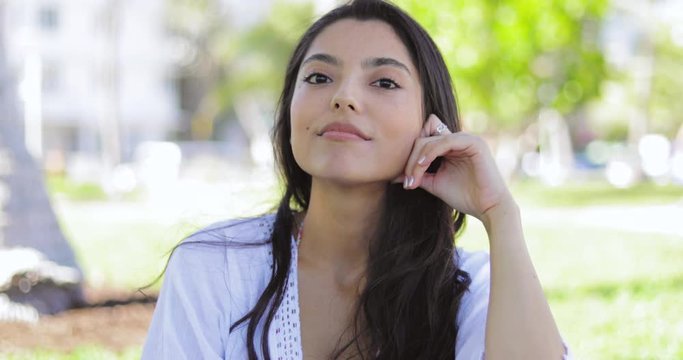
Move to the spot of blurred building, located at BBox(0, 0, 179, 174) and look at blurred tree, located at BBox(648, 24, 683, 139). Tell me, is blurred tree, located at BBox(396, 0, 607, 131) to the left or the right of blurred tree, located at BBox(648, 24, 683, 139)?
right

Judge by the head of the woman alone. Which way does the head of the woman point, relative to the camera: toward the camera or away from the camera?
toward the camera

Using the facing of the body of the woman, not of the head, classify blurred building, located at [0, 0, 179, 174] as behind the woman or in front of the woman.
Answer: behind

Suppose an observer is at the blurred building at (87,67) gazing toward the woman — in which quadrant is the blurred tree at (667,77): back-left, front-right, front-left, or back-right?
front-left

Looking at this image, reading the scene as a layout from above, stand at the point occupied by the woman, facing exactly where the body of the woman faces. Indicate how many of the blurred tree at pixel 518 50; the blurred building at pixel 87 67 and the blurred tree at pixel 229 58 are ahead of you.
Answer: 0

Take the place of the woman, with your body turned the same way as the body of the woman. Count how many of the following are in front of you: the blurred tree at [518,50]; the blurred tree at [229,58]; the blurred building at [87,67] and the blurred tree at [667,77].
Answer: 0

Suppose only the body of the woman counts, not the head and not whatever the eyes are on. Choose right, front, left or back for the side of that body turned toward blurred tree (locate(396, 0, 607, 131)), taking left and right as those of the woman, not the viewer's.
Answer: back

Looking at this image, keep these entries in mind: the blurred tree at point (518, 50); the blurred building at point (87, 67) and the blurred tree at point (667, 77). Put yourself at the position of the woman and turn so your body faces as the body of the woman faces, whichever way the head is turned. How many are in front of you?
0

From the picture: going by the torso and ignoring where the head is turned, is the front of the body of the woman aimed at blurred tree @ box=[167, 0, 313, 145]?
no

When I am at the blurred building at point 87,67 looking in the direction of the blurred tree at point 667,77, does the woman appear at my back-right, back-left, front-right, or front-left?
front-right

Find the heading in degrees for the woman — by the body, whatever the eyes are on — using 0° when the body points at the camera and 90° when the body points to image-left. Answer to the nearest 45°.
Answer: approximately 0°
